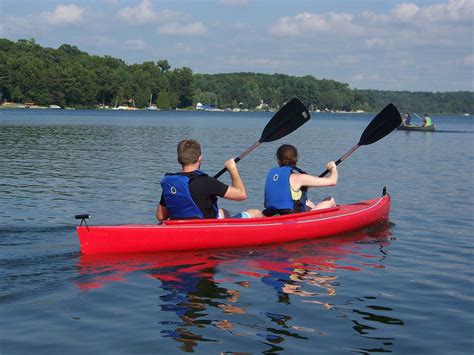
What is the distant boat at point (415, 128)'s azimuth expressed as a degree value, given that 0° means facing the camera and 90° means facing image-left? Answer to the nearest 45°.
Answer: approximately 90°

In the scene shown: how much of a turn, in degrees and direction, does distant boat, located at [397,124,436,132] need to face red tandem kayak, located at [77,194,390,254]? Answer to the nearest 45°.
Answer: approximately 90° to its left
